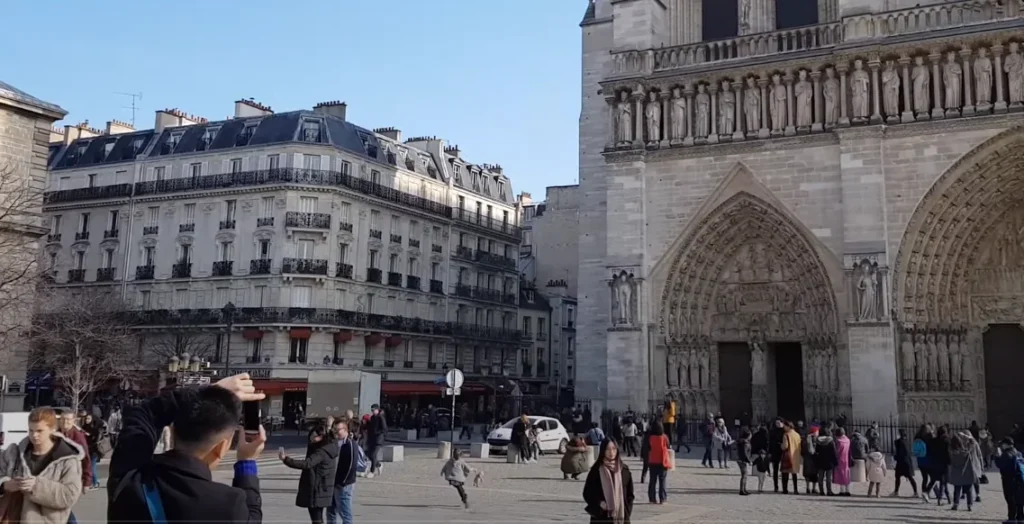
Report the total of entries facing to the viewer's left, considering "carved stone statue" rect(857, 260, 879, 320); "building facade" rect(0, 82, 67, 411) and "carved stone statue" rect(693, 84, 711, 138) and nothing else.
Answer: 0

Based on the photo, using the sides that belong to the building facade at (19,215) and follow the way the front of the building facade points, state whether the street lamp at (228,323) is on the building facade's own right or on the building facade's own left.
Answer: on the building facade's own left

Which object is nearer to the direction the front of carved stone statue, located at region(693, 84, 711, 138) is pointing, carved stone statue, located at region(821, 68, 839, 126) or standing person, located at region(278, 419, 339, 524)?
the standing person

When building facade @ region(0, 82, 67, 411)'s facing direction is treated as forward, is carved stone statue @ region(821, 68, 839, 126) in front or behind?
in front

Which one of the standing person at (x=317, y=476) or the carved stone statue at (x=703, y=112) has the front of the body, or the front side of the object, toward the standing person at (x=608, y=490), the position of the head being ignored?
the carved stone statue

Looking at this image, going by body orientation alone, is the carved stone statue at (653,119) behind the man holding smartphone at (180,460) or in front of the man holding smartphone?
in front

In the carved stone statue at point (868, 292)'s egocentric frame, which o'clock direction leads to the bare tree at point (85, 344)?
The bare tree is roughly at 3 o'clock from the carved stone statue.

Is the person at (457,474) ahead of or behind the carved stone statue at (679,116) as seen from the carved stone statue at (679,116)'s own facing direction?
ahead

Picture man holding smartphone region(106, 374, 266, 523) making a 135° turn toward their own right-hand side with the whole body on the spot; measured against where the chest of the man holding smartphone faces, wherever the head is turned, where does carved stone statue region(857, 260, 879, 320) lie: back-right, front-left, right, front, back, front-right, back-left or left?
back-left

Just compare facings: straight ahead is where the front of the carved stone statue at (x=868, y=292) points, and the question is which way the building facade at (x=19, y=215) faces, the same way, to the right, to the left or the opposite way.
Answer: to the left

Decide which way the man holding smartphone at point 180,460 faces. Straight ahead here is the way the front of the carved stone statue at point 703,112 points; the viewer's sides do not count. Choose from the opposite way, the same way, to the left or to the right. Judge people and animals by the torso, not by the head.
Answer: the opposite way

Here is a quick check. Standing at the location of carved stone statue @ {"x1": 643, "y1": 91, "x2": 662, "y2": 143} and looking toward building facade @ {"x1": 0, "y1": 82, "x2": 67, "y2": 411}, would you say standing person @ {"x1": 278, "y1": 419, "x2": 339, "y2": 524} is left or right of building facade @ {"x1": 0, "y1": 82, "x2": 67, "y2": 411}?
left

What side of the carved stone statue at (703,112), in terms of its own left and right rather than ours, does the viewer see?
front

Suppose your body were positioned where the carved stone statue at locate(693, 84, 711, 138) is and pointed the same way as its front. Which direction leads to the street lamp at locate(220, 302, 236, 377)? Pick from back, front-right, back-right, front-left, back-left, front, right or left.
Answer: right

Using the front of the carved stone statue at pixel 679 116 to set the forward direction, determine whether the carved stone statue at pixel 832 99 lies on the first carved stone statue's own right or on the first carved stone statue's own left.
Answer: on the first carved stone statue's own left

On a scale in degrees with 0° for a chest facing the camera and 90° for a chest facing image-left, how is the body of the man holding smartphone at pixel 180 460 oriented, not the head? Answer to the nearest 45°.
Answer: approximately 225°
